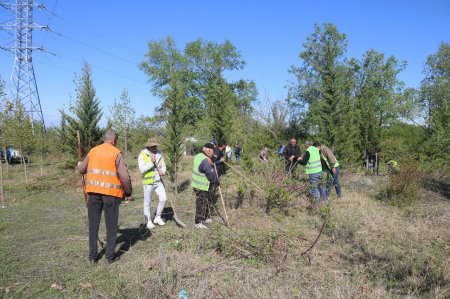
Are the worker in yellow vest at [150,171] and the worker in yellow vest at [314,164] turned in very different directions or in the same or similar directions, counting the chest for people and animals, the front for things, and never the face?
very different directions

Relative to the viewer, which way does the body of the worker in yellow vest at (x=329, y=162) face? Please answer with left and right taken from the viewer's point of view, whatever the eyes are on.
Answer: facing to the left of the viewer

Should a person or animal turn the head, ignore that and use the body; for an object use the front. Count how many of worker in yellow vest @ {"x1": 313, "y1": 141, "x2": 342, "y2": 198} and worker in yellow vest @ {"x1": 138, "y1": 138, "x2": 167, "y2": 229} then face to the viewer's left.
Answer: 1

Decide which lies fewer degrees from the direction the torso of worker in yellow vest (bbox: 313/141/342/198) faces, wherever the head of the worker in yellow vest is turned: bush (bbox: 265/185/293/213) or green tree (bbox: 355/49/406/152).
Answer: the bush

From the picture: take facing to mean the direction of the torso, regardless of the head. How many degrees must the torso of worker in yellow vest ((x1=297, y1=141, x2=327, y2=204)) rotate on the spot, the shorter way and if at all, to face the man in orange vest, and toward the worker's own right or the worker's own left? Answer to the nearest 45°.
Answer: approximately 90° to the worker's own left

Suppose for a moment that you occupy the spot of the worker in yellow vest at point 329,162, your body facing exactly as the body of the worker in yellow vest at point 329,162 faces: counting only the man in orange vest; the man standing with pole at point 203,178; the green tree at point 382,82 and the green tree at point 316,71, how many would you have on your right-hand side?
2

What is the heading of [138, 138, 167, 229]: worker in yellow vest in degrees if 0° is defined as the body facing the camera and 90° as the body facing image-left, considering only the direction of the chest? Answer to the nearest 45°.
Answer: approximately 315°
